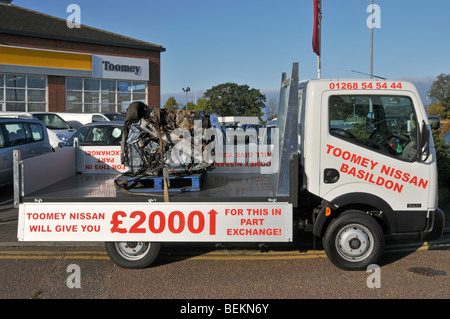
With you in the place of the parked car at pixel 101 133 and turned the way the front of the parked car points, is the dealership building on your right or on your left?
on your right

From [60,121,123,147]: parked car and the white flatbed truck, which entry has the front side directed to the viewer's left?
the parked car

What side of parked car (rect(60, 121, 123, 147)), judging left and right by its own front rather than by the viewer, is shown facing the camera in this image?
left

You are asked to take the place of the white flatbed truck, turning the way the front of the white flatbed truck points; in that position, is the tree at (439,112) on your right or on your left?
on your left

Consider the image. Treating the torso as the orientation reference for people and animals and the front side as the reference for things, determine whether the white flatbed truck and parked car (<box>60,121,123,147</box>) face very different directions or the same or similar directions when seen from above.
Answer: very different directions

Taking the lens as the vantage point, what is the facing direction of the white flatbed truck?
facing to the right of the viewer

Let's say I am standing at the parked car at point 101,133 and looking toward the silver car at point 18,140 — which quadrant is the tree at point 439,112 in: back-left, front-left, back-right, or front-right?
back-right

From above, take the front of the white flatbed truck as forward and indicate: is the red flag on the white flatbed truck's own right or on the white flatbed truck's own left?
on the white flatbed truck's own left

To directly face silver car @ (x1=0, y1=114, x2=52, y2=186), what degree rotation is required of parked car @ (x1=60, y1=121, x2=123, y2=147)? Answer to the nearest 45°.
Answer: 0° — it already faces it

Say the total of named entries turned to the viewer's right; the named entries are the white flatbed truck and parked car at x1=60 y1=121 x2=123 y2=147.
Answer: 1

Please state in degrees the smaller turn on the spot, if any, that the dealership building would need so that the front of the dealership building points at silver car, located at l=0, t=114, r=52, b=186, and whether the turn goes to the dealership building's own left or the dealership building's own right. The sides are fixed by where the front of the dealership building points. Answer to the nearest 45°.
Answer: approximately 45° to the dealership building's own right
